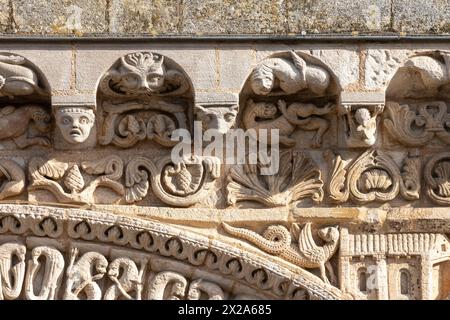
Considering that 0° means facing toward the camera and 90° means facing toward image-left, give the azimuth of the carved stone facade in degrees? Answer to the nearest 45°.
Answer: approximately 0°
